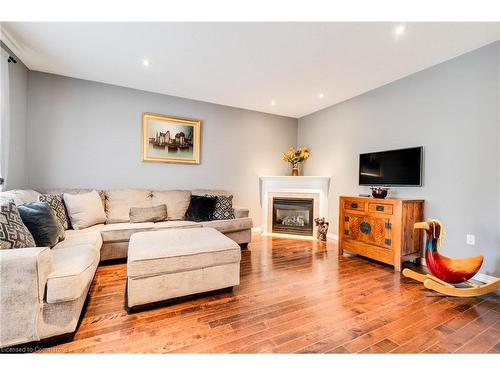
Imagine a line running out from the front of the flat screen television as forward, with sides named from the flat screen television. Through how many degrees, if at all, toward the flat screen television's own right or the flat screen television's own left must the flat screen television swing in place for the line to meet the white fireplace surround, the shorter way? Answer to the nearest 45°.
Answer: approximately 45° to the flat screen television's own right

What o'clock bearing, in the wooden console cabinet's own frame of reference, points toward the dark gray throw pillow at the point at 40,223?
The dark gray throw pillow is roughly at 12 o'clock from the wooden console cabinet.

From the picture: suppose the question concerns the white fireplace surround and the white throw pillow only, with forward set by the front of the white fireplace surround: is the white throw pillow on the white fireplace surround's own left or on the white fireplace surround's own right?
on the white fireplace surround's own right

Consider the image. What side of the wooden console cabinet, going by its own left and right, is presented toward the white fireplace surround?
right

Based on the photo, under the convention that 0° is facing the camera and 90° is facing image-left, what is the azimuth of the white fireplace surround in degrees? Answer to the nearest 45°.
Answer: approximately 0°

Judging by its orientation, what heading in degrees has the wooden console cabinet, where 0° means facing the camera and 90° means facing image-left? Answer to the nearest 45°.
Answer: approximately 45°

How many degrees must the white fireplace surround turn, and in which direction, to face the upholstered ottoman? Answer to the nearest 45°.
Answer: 0° — it already faces it

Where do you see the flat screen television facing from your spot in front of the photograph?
facing the viewer and to the left of the viewer

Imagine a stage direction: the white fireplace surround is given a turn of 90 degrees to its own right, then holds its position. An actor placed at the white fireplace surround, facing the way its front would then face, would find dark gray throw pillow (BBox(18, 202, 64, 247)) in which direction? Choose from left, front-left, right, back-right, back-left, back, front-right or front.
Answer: front-left

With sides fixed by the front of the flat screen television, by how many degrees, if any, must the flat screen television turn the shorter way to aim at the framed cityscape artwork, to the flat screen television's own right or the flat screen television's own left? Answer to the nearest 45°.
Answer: approximately 45° to the flat screen television's own right

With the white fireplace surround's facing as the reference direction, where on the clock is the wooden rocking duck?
The wooden rocking duck is roughly at 11 o'clock from the white fireplace surround.

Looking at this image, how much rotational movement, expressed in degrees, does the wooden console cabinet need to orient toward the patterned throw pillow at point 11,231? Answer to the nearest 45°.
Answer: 0° — it already faces it

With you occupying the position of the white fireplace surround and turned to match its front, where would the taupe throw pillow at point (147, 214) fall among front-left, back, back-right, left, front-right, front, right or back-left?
front-right

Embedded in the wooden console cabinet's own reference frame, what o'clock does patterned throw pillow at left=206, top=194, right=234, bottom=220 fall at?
The patterned throw pillow is roughly at 1 o'clock from the wooden console cabinet.

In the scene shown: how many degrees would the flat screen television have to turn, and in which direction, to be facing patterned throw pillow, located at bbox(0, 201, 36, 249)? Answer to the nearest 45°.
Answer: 0° — it already faces it
